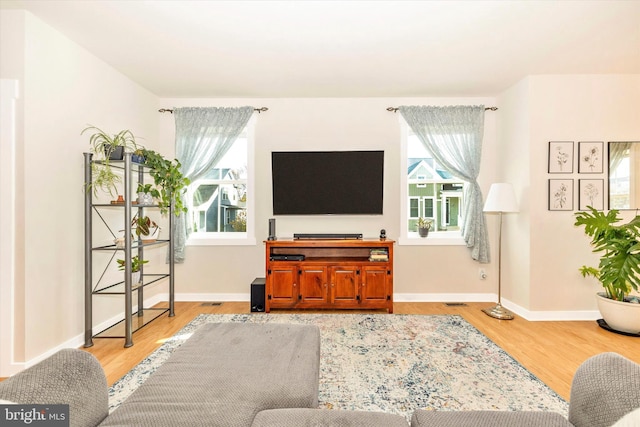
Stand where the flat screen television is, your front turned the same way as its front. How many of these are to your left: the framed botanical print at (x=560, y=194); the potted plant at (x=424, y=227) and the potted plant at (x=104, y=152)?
2

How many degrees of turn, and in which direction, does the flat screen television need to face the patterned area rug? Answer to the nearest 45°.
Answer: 0° — it already faces it

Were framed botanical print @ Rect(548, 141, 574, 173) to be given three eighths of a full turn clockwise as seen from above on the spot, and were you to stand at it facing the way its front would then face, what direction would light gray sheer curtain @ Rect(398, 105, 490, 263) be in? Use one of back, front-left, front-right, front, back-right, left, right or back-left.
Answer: front-left

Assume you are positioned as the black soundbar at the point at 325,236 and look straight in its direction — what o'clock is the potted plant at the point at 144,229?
The potted plant is roughly at 2 o'clock from the black soundbar.

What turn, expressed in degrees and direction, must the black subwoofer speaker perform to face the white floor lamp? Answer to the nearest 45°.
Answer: approximately 90° to its left

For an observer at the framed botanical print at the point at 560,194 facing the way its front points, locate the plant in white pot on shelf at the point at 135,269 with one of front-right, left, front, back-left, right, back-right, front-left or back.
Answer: front-right

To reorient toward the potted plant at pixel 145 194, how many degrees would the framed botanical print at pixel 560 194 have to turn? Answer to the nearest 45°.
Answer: approximately 45° to its right

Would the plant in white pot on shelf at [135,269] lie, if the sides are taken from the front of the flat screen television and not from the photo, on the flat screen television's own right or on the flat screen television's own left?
on the flat screen television's own right
